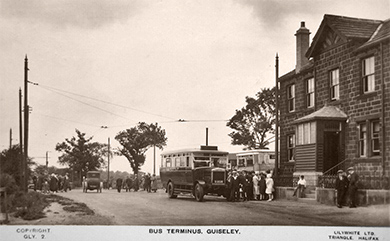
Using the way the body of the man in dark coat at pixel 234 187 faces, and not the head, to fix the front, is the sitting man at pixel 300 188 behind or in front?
in front

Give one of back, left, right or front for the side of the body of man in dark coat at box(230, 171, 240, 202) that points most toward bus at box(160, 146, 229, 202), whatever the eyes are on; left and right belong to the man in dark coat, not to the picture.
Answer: right

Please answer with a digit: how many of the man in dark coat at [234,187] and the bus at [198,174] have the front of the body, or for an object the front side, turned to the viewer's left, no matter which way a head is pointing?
0

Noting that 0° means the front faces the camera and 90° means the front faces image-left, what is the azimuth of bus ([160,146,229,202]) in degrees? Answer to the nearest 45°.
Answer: approximately 315°

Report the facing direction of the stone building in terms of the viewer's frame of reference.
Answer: facing the viewer and to the left of the viewer

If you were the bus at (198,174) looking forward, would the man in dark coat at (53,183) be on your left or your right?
on your right

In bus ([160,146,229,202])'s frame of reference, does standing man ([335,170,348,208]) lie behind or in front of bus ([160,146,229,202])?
in front

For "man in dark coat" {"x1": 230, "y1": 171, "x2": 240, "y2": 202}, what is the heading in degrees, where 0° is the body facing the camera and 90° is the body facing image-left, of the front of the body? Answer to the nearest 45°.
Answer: approximately 0°

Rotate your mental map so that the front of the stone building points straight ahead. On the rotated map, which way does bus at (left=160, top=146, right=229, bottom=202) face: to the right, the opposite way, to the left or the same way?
to the left

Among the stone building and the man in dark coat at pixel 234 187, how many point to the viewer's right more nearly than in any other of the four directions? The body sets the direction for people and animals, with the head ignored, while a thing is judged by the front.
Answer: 0

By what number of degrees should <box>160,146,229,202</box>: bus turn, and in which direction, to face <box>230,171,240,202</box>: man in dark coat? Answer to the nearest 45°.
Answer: approximately 45° to its left
